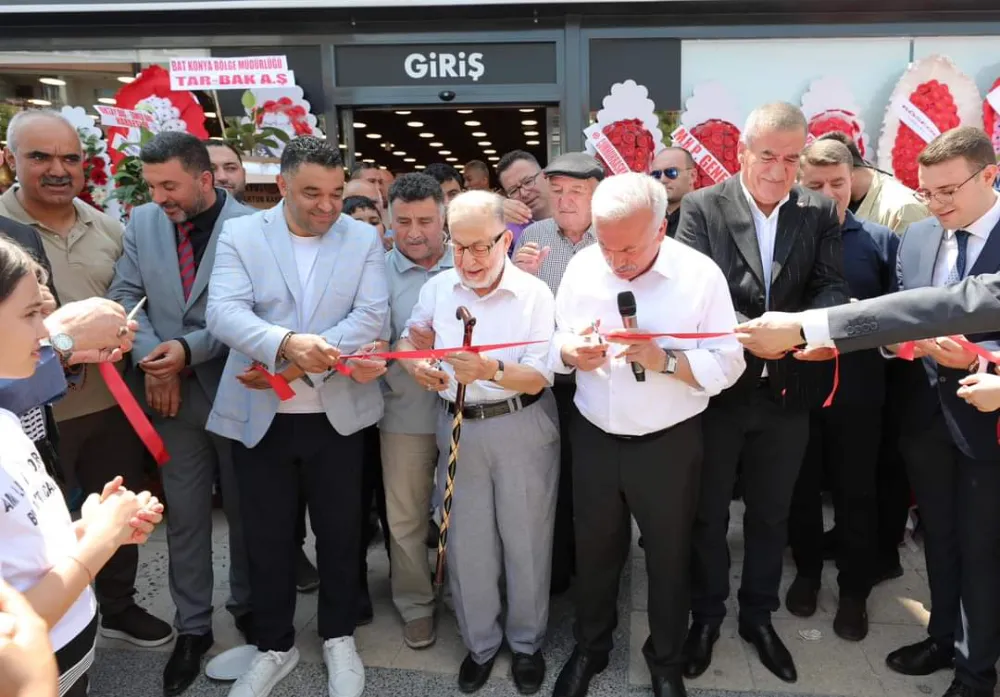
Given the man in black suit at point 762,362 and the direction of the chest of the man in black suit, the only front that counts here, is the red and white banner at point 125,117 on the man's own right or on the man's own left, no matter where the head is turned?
on the man's own right

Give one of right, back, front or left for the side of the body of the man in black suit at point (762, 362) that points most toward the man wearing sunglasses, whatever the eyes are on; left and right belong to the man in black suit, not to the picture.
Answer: back

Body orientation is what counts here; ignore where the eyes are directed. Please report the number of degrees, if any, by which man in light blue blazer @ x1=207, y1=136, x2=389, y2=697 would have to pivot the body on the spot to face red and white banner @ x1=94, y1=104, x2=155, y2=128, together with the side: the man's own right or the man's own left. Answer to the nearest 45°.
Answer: approximately 180°

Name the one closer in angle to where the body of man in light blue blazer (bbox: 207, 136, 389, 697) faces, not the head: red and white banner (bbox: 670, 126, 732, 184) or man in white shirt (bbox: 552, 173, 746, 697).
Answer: the man in white shirt

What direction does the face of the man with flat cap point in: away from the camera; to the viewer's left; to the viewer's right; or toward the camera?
toward the camera

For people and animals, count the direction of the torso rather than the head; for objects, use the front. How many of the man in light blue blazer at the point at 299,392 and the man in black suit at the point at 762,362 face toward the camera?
2

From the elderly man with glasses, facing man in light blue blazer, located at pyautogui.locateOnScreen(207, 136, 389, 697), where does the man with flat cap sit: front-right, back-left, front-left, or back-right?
back-right

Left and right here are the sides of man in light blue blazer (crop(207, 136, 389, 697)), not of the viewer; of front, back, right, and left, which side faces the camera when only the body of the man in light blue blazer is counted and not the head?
front

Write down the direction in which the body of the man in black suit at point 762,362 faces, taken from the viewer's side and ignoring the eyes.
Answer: toward the camera

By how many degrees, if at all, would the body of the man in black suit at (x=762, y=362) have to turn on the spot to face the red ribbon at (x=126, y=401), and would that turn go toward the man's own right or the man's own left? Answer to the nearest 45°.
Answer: approximately 45° to the man's own right

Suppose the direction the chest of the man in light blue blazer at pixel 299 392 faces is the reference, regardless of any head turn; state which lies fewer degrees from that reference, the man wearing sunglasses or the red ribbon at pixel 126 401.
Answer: the red ribbon

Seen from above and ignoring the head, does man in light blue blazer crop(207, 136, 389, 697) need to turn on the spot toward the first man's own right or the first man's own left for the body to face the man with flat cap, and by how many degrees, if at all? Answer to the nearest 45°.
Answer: approximately 90° to the first man's own left

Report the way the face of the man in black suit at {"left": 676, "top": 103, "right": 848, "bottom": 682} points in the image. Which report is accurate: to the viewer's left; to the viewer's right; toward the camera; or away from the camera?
toward the camera

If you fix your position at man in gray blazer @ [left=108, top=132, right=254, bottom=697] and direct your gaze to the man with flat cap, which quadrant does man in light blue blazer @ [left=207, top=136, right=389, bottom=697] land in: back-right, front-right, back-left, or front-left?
front-right

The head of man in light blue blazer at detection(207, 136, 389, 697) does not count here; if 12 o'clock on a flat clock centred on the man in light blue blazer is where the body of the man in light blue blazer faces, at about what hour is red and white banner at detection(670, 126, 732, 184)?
The red and white banner is roughly at 8 o'clock from the man in light blue blazer.

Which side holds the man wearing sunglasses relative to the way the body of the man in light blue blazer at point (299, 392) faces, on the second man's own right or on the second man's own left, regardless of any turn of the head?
on the second man's own left
